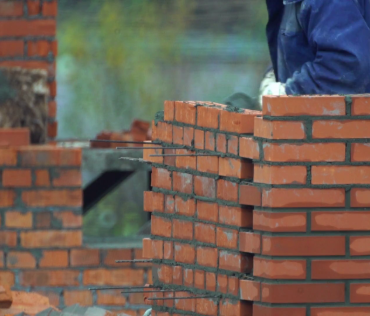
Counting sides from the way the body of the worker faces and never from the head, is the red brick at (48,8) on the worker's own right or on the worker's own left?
on the worker's own right

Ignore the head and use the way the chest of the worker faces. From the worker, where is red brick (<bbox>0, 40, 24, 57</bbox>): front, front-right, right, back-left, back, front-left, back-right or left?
right

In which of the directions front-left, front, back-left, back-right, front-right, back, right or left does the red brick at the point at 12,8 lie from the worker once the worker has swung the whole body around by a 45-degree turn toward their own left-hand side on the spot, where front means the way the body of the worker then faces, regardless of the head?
back-right

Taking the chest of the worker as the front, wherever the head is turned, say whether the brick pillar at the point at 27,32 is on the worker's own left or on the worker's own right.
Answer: on the worker's own right

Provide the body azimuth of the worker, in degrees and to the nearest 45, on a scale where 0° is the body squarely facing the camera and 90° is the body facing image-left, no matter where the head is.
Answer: approximately 45°
